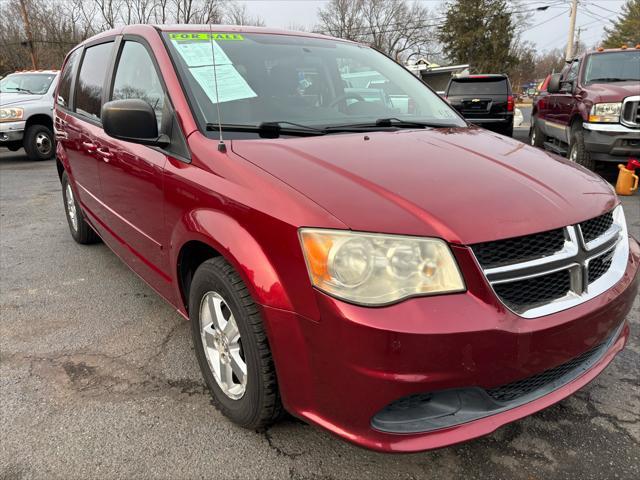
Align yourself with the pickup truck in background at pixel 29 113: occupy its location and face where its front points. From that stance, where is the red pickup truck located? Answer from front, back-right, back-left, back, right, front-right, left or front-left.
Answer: left

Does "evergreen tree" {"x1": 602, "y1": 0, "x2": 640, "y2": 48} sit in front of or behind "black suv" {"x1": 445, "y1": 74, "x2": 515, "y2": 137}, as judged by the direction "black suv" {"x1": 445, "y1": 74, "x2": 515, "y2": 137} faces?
in front

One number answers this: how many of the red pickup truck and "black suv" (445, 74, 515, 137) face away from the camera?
1

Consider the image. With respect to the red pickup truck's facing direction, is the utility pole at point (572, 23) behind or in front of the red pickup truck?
behind

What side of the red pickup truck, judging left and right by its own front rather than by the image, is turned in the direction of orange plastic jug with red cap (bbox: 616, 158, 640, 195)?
front

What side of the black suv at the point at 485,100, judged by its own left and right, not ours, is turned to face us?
back

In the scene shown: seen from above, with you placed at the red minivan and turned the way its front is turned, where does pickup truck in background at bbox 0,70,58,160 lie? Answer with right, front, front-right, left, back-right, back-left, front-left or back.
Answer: back

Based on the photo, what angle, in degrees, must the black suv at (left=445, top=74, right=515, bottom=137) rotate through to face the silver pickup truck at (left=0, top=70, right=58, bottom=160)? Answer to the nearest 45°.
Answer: approximately 135° to its left

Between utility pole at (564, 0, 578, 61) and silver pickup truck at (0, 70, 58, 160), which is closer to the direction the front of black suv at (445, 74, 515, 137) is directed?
the utility pole

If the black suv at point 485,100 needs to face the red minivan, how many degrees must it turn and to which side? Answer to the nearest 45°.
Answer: approximately 180°

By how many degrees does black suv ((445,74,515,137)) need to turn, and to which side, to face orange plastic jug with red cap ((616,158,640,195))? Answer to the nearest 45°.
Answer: approximately 180°

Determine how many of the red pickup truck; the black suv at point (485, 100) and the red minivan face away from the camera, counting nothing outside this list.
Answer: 1

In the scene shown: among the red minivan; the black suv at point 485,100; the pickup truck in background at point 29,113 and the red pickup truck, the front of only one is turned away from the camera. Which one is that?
the black suv

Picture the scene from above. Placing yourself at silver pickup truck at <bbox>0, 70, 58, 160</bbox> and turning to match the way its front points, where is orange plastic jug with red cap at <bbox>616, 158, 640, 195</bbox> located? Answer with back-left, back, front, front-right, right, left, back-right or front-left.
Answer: left

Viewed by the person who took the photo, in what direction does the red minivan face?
facing the viewer and to the right of the viewer

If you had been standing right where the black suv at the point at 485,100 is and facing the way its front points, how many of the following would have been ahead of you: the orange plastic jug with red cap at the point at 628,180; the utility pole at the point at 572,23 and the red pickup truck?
1
